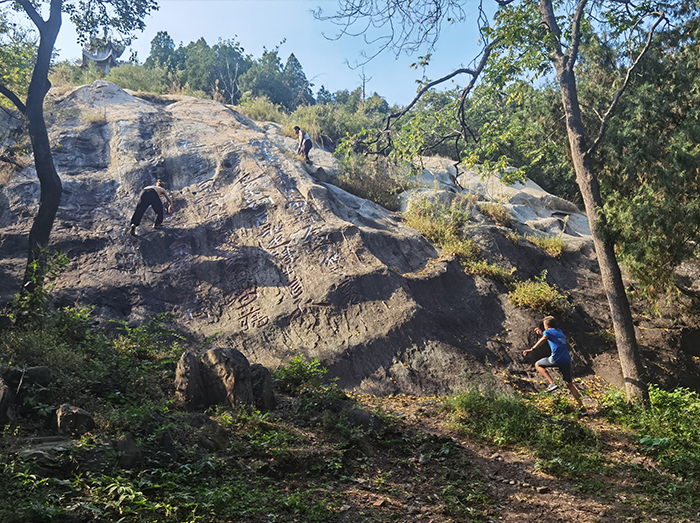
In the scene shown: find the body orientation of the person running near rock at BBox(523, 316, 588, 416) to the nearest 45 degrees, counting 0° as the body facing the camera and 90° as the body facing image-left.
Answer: approximately 135°

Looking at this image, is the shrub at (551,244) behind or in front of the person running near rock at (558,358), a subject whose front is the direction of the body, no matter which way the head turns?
in front

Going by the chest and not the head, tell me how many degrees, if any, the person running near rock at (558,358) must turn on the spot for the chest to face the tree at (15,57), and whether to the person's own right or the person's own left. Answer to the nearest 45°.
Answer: approximately 45° to the person's own left

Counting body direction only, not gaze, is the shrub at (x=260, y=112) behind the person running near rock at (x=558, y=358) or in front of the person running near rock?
in front

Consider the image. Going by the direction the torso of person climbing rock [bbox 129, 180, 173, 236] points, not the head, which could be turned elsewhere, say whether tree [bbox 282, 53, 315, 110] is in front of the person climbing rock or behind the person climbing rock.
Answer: in front

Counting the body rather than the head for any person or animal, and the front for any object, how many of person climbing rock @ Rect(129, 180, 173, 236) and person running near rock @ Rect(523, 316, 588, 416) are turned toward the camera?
0

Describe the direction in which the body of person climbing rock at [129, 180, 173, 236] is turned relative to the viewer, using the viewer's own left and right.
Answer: facing away from the viewer and to the right of the viewer
